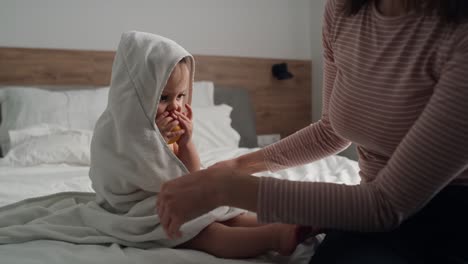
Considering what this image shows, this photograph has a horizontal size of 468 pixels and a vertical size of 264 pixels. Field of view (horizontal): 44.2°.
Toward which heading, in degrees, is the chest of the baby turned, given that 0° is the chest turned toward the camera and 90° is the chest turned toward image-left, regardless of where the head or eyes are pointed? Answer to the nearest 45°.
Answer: approximately 315°

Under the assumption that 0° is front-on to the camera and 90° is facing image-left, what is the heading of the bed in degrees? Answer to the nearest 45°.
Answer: approximately 0°

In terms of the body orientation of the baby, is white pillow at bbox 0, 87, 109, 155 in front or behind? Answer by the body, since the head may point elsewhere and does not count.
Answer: behind

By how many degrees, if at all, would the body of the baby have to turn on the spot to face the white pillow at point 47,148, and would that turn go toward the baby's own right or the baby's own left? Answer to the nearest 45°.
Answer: approximately 180°
